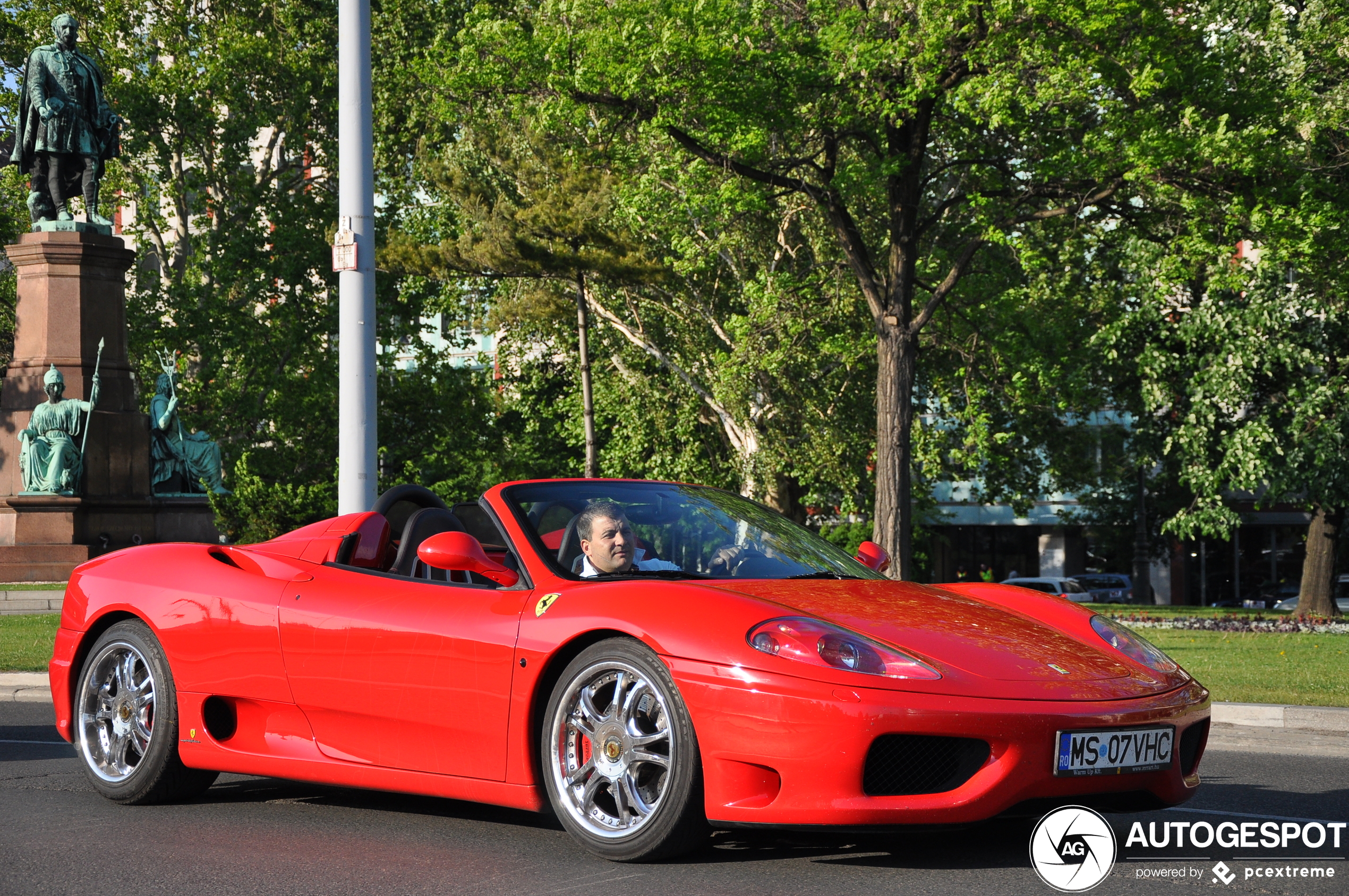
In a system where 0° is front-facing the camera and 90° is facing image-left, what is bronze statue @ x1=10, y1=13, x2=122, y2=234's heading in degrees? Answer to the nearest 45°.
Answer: approximately 0°

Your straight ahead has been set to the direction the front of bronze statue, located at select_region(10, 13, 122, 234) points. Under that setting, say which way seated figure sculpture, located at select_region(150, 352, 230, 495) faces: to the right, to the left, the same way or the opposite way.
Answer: to the left

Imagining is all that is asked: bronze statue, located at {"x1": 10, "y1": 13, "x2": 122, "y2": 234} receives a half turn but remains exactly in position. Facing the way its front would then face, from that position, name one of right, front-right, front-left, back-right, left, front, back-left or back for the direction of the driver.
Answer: back

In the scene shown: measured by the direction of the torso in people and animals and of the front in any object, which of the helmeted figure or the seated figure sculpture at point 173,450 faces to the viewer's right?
the seated figure sculpture

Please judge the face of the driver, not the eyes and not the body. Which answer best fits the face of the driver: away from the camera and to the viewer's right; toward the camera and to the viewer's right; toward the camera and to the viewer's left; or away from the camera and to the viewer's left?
toward the camera and to the viewer's right

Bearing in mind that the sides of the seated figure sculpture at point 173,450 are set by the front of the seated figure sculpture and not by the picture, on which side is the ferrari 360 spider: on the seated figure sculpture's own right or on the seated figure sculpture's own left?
on the seated figure sculpture's own right

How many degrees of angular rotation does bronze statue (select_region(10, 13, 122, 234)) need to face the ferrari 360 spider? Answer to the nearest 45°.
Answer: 0° — it already faces it

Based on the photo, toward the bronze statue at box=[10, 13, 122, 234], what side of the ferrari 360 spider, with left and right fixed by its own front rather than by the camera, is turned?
back

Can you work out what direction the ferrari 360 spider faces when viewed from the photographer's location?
facing the viewer and to the right of the viewer

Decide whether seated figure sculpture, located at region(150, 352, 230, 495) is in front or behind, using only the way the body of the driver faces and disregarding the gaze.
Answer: behind

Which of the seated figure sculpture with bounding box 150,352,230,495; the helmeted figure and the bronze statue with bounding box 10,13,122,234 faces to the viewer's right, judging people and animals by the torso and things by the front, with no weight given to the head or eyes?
the seated figure sculpture

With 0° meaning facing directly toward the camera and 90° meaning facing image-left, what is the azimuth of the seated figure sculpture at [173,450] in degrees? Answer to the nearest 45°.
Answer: approximately 270°

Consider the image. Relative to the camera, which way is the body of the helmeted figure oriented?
toward the camera

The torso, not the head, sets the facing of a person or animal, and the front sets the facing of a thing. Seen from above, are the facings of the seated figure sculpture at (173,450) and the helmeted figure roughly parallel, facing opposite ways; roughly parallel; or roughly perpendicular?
roughly perpendicular
